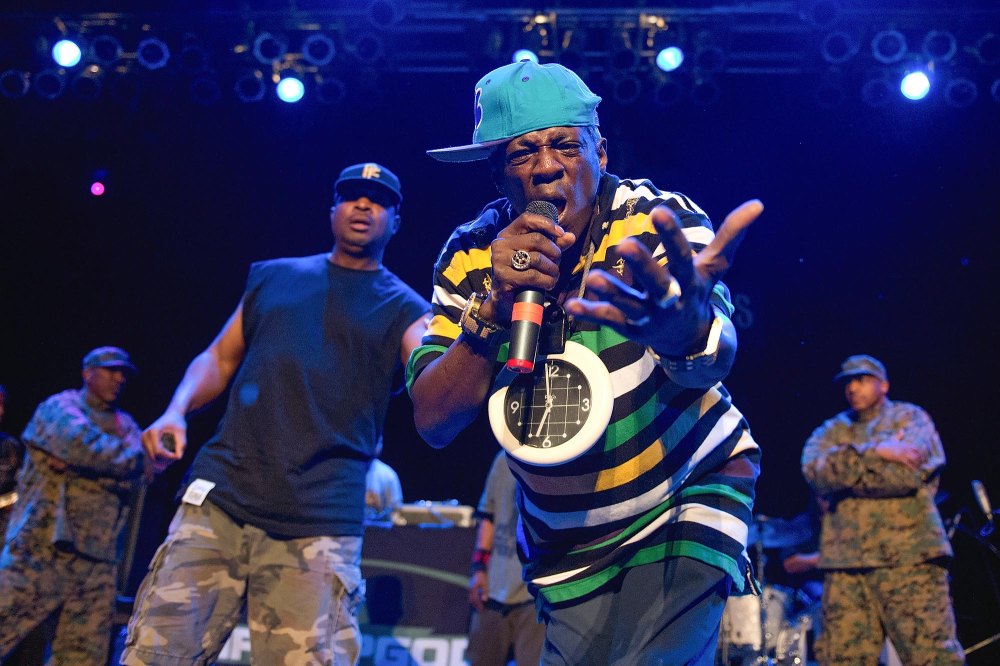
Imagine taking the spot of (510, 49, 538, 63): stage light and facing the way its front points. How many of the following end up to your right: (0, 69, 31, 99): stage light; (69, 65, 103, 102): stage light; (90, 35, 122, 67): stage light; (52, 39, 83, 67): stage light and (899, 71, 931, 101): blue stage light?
4

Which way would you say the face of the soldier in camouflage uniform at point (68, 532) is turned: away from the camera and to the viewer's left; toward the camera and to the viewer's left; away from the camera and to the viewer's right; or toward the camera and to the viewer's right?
toward the camera and to the viewer's right

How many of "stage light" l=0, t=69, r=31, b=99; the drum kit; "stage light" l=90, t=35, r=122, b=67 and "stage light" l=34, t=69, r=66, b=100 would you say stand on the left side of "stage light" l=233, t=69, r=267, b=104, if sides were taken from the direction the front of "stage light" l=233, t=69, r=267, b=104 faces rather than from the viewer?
1

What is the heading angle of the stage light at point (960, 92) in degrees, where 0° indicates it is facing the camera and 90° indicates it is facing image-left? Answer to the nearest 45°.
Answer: approximately 0°

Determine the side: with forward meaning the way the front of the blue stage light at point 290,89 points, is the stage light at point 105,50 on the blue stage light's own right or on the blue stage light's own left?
on the blue stage light's own right

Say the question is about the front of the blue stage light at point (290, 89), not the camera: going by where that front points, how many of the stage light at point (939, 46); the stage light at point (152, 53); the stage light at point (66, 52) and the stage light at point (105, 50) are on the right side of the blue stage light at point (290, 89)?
3

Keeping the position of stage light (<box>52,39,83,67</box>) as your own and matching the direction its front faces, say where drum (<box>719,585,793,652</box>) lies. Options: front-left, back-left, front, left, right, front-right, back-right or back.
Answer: front-left

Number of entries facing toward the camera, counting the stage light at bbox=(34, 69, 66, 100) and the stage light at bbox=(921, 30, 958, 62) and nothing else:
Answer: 2

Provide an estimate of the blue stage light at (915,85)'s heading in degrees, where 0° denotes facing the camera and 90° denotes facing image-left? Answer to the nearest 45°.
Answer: approximately 0°

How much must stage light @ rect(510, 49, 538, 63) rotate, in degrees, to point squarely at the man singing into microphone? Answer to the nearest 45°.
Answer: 0° — it already faces them
